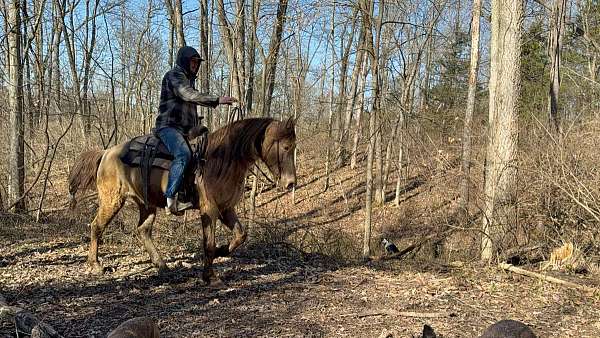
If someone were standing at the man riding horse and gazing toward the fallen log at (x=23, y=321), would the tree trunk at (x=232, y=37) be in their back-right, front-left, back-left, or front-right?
back-right

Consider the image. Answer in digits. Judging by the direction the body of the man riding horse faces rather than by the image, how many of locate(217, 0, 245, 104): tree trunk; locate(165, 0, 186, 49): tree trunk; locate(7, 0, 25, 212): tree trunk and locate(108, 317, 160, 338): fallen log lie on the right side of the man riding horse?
1

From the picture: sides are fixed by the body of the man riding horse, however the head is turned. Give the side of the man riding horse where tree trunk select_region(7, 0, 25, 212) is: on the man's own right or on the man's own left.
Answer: on the man's own left

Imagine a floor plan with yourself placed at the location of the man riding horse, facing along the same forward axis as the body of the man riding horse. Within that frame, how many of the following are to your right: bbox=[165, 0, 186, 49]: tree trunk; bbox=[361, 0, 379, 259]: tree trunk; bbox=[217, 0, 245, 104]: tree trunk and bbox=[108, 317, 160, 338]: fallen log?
1

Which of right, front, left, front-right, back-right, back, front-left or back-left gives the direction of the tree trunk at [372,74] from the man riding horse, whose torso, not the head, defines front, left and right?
front-left

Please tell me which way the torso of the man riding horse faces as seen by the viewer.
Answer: to the viewer's right

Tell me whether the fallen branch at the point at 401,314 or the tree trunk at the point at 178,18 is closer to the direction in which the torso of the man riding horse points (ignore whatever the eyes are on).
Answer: the fallen branch

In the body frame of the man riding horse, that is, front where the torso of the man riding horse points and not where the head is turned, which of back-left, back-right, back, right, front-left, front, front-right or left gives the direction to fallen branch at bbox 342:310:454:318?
front-right

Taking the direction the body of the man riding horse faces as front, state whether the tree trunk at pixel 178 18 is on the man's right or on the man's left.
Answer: on the man's left

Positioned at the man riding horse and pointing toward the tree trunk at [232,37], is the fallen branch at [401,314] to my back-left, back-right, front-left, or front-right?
back-right

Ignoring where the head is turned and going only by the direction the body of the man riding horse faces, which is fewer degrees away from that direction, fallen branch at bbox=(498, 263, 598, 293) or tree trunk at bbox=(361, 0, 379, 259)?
the fallen branch

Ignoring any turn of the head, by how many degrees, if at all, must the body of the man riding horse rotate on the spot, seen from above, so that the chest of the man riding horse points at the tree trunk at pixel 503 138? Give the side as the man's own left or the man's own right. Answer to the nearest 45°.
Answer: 0° — they already face it
